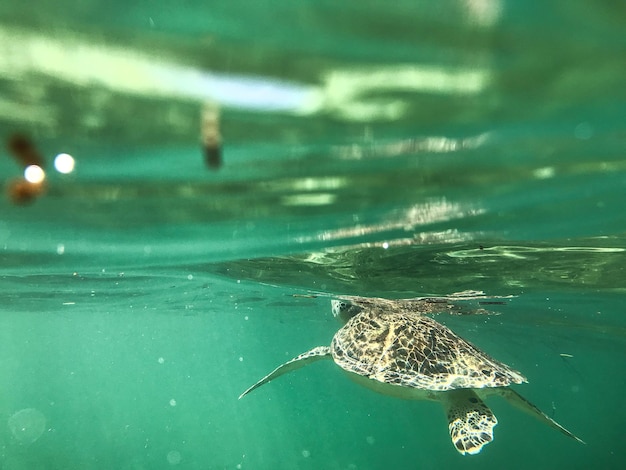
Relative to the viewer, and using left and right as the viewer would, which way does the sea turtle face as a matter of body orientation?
facing away from the viewer and to the left of the viewer

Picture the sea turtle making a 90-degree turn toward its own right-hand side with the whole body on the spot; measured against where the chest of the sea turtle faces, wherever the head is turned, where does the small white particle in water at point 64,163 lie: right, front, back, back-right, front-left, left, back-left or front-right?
back
